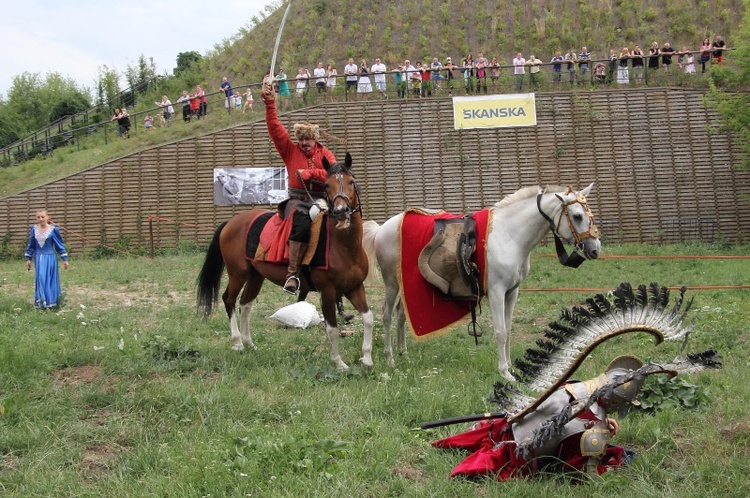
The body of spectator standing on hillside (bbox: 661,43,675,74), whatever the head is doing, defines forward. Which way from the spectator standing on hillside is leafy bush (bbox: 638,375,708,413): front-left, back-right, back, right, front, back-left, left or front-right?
front

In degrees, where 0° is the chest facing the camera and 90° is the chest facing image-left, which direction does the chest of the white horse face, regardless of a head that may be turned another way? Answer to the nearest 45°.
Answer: approximately 270°

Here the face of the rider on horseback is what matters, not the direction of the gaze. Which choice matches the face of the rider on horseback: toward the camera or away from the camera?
toward the camera

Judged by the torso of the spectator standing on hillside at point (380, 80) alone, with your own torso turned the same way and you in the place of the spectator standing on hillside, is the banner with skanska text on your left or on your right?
on your left

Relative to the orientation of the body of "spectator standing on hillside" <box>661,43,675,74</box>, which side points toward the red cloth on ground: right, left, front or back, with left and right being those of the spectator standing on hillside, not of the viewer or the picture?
front

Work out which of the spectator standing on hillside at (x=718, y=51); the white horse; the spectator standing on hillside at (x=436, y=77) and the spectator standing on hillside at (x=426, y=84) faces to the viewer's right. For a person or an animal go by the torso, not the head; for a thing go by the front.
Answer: the white horse

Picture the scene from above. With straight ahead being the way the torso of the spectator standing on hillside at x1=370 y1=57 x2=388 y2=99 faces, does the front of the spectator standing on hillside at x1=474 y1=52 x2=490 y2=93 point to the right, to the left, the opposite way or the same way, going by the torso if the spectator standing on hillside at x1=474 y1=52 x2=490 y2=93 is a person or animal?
the same way

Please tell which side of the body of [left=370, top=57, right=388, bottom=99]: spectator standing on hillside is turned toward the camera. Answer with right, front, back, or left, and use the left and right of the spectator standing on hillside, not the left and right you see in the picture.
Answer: front

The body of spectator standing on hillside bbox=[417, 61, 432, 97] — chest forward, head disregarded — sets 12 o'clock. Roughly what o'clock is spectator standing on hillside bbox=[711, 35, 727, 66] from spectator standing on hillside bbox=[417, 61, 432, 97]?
spectator standing on hillside bbox=[711, 35, 727, 66] is roughly at 9 o'clock from spectator standing on hillside bbox=[417, 61, 432, 97].

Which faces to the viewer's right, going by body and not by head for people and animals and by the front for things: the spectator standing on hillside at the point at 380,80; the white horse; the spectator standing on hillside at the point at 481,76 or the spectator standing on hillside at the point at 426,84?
the white horse

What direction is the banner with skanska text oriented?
toward the camera

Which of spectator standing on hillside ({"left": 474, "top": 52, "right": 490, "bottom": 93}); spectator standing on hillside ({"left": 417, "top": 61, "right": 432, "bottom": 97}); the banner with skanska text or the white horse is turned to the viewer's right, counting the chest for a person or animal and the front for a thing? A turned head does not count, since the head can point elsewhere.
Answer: the white horse

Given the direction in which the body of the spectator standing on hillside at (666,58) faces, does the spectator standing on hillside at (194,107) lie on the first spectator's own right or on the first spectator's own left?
on the first spectator's own right

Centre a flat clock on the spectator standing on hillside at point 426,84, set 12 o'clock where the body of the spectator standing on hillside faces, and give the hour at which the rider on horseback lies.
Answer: The rider on horseback is roughly at 12 o'clock from the spectator standing on hillside.

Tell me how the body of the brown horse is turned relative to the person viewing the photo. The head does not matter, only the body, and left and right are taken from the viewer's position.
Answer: facing the viewer and to the right of the viewer

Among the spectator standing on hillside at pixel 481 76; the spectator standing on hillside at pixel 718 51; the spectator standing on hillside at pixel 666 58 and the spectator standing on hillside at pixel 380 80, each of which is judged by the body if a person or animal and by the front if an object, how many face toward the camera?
4

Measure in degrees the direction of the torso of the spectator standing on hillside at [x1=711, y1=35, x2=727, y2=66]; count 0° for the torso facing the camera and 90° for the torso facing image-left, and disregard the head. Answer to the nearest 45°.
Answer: approximately 0°

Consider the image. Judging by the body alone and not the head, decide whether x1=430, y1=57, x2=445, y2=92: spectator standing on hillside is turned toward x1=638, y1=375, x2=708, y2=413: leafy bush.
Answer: yes

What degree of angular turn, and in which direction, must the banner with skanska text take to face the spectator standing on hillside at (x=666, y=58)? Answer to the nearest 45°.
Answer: approximately 90° to its left

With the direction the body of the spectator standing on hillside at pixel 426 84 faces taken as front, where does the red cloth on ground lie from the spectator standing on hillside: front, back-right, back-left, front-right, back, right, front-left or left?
front
